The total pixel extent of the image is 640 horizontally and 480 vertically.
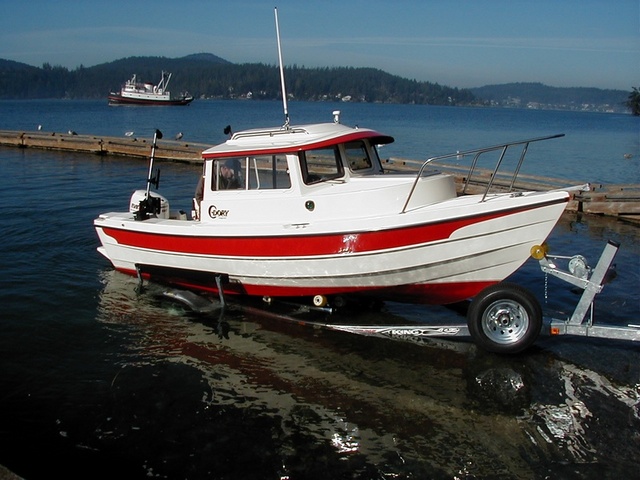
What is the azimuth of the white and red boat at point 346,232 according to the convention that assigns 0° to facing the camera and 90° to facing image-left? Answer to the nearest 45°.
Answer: approximately 315°
